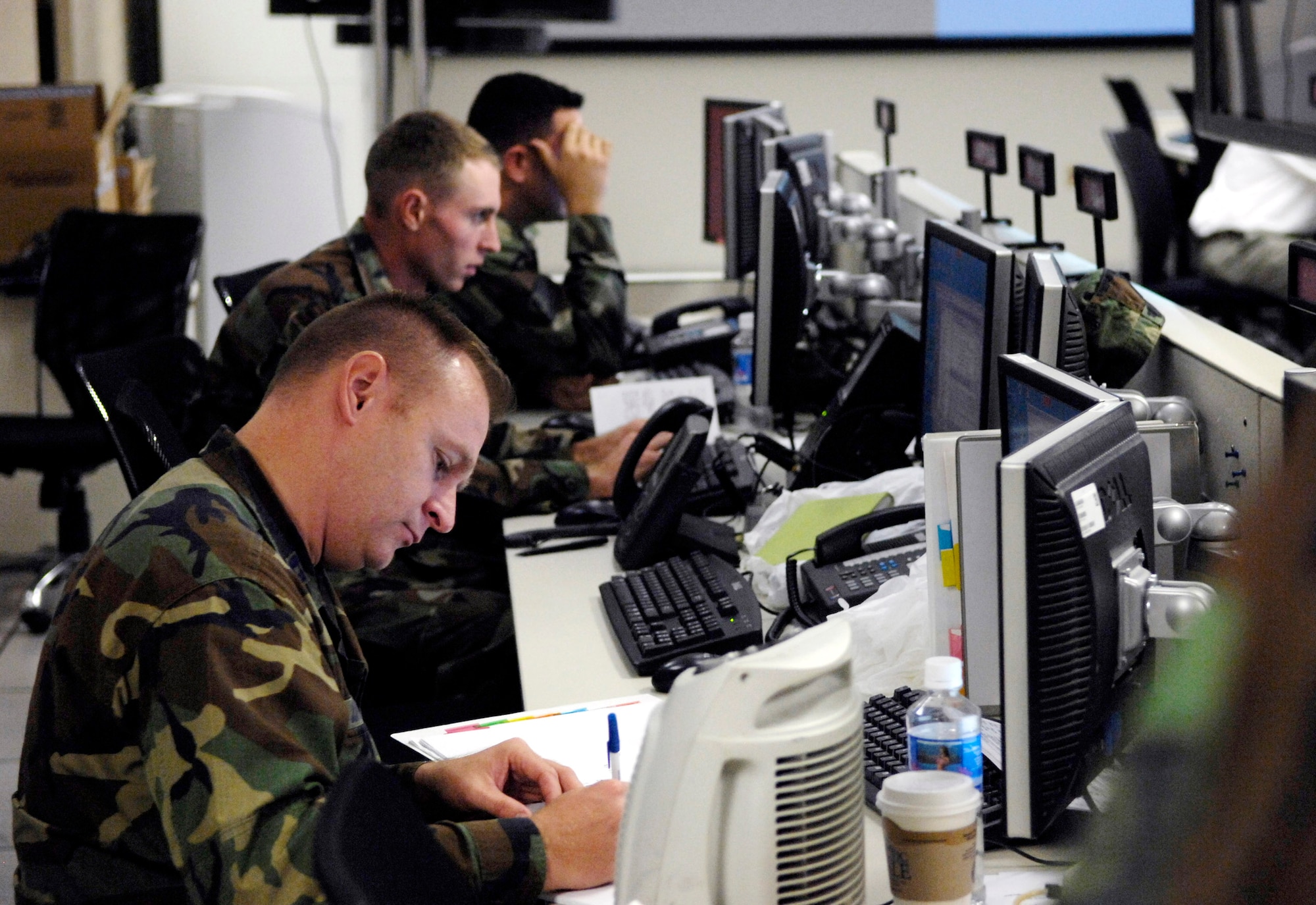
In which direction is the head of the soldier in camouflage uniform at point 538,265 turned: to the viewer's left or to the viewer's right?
to the viewer's right

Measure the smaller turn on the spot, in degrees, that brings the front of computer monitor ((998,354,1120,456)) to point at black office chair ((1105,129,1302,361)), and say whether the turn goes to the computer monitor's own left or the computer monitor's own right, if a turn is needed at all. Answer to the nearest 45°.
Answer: approximately 135° to the computer monitor's own right

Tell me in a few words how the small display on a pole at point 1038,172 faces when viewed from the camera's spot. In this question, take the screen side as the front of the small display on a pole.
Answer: facing the viewer and to the left of the viewer

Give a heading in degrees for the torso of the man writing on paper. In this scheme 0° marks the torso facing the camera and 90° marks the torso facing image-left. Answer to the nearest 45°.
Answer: approximately 270°

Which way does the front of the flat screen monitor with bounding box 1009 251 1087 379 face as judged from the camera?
facing to the left of the viewer

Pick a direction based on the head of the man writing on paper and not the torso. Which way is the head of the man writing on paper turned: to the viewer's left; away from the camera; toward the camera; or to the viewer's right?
to the viewer's right

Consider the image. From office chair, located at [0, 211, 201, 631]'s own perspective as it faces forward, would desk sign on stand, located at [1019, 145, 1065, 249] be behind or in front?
behind
